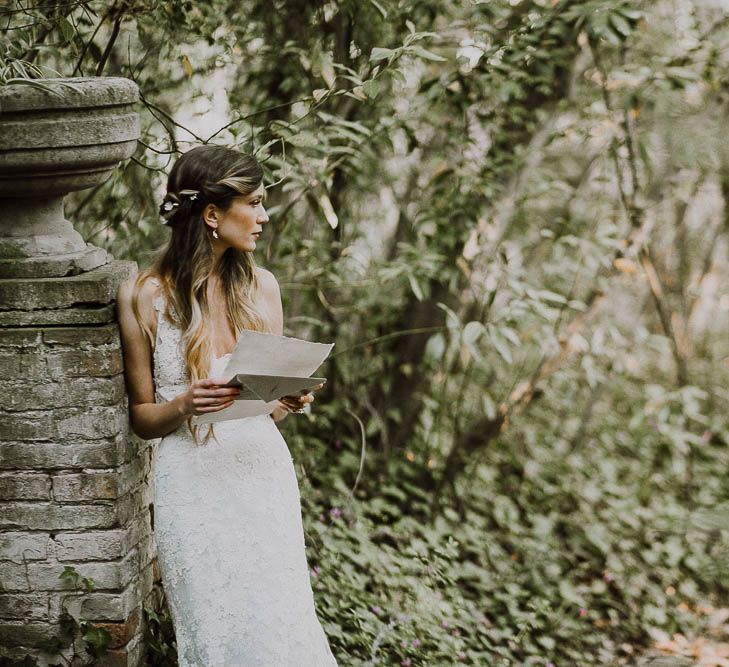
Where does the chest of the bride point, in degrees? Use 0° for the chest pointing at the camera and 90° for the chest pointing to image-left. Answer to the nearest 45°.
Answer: approximately 315°

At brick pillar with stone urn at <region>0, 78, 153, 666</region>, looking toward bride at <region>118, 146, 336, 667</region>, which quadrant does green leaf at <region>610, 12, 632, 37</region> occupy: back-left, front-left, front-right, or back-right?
front-left

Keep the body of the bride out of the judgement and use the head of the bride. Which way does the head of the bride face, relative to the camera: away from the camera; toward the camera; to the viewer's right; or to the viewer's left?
to the viewer's right

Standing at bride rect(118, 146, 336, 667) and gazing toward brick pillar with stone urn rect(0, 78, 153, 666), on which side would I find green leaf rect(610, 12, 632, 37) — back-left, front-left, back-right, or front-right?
back-right

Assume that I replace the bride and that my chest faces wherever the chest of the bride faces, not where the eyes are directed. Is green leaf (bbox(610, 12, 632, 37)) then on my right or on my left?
on my left
